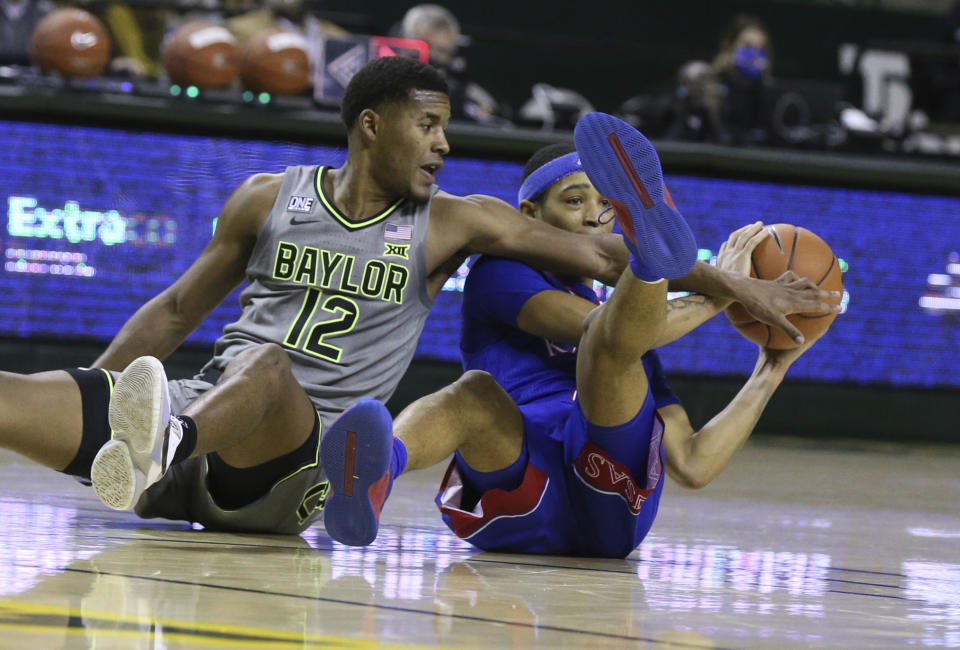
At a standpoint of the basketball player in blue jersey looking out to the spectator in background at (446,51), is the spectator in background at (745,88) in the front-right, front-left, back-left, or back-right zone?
front-right

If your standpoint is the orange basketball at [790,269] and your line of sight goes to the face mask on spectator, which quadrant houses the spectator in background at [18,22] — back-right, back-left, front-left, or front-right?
front-left

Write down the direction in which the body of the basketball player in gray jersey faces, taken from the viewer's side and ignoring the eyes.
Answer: toward the camera

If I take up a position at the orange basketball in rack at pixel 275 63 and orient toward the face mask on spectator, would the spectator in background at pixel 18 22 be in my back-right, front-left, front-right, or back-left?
back-left

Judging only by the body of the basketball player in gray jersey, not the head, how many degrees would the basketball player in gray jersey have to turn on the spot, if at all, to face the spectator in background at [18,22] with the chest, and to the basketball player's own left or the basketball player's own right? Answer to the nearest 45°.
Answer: approximately 135° to the basketball player's own right

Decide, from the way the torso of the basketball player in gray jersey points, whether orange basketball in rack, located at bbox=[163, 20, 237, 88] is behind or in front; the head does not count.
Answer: behind

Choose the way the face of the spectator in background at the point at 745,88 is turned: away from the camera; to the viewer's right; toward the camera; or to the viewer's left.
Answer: toward the camera

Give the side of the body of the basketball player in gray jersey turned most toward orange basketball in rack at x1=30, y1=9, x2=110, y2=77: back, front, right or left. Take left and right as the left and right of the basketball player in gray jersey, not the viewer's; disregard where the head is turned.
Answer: back

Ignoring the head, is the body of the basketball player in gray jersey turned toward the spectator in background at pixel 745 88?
no

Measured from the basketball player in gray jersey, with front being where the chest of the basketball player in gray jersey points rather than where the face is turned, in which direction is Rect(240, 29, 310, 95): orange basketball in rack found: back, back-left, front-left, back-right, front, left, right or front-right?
back

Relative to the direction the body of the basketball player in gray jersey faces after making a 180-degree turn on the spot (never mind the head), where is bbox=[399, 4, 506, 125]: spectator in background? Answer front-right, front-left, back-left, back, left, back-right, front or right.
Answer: front
